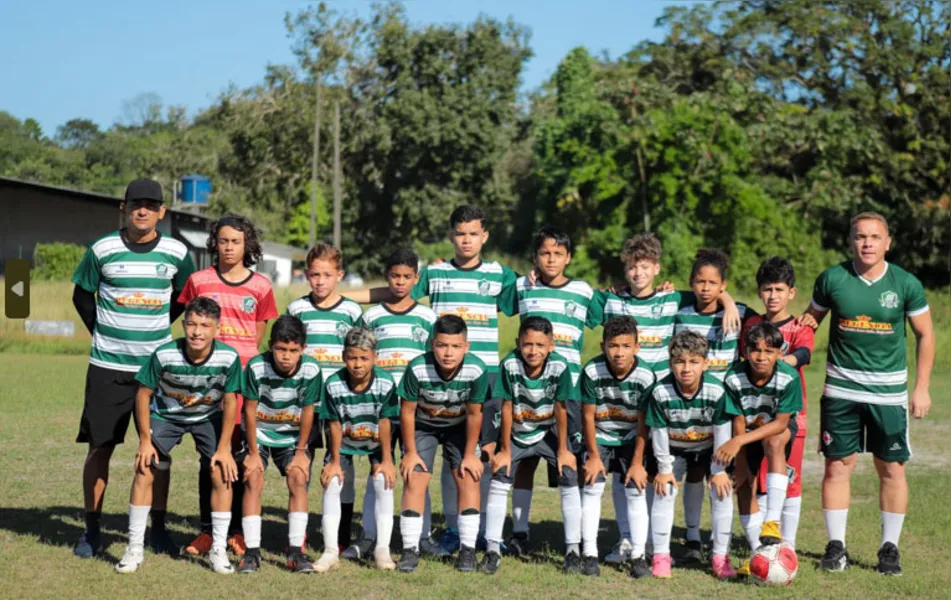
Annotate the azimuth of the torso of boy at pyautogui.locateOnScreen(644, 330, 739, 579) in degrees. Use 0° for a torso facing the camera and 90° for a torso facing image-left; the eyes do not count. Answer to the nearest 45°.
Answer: approximately 0°

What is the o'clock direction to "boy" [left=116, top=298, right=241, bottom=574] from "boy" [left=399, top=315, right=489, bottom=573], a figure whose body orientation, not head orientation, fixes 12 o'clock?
"boy" [left=116, top=298, right=241, bottom=574] is roughly at 3 o'clock from "boy" [left=399, top=315, right=489, bottom=573].

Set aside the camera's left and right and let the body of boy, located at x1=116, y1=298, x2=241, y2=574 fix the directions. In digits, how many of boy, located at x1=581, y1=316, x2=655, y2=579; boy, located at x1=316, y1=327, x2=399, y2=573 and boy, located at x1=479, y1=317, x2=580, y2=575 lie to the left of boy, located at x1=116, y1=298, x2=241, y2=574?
3

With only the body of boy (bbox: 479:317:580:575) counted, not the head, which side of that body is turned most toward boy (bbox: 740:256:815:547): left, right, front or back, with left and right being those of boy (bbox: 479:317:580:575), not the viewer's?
left

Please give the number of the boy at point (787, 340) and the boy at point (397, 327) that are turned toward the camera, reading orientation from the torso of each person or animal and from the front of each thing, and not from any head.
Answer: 2

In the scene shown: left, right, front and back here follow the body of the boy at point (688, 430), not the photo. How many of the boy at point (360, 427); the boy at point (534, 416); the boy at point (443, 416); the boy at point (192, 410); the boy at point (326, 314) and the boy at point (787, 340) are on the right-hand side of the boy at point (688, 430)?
5
